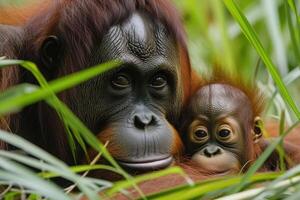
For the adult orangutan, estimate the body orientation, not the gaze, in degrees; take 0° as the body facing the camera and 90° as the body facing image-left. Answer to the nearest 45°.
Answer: approximately 315°

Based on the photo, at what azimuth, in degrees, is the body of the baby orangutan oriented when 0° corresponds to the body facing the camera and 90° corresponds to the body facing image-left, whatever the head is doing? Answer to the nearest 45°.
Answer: approximately 45°

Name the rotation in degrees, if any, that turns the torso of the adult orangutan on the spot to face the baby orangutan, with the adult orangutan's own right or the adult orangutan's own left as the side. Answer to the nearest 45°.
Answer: approximately 90° to the adult orangutan's own left

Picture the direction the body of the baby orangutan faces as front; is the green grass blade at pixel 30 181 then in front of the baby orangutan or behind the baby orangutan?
in front
